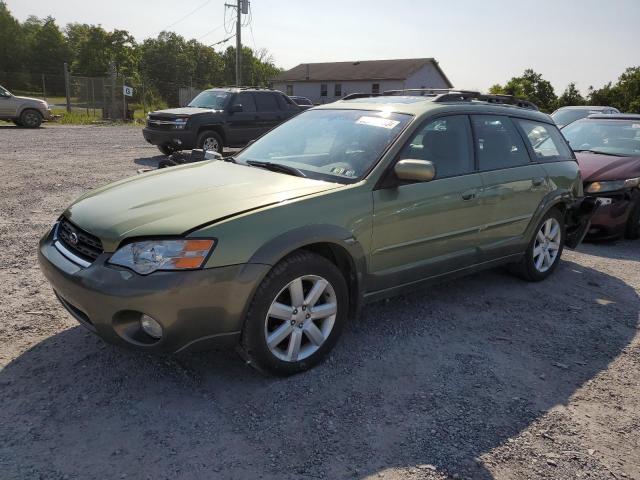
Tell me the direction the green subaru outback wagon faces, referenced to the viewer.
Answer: facing the viewer and to the left of the viewer

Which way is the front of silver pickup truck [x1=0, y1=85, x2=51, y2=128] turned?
to the viewer's right

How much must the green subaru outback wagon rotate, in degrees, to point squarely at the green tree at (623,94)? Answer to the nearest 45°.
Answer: approximately 180°

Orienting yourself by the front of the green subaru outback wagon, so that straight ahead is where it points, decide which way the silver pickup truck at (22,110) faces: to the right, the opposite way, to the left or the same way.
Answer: the opposite way

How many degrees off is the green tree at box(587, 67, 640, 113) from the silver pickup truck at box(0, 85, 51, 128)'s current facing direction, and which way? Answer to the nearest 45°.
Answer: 0° — it already faces it

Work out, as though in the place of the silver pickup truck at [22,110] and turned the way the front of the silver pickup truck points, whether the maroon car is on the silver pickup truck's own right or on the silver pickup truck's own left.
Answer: on the silver pickup truck's own right

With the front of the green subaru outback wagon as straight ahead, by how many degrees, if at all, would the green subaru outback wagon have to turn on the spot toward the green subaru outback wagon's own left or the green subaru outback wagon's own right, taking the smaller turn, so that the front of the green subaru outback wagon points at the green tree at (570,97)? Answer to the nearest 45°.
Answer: approximately 180°

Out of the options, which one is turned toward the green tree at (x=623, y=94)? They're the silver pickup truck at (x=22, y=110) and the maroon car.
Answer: the silver pickup truck

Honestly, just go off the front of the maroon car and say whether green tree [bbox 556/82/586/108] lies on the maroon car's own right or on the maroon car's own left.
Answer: on the maroon car's own right

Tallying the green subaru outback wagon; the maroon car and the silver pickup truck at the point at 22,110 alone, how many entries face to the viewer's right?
1

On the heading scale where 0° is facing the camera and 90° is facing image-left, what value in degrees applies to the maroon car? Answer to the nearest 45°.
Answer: approximately 45°

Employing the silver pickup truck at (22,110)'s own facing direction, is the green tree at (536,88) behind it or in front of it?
in front
